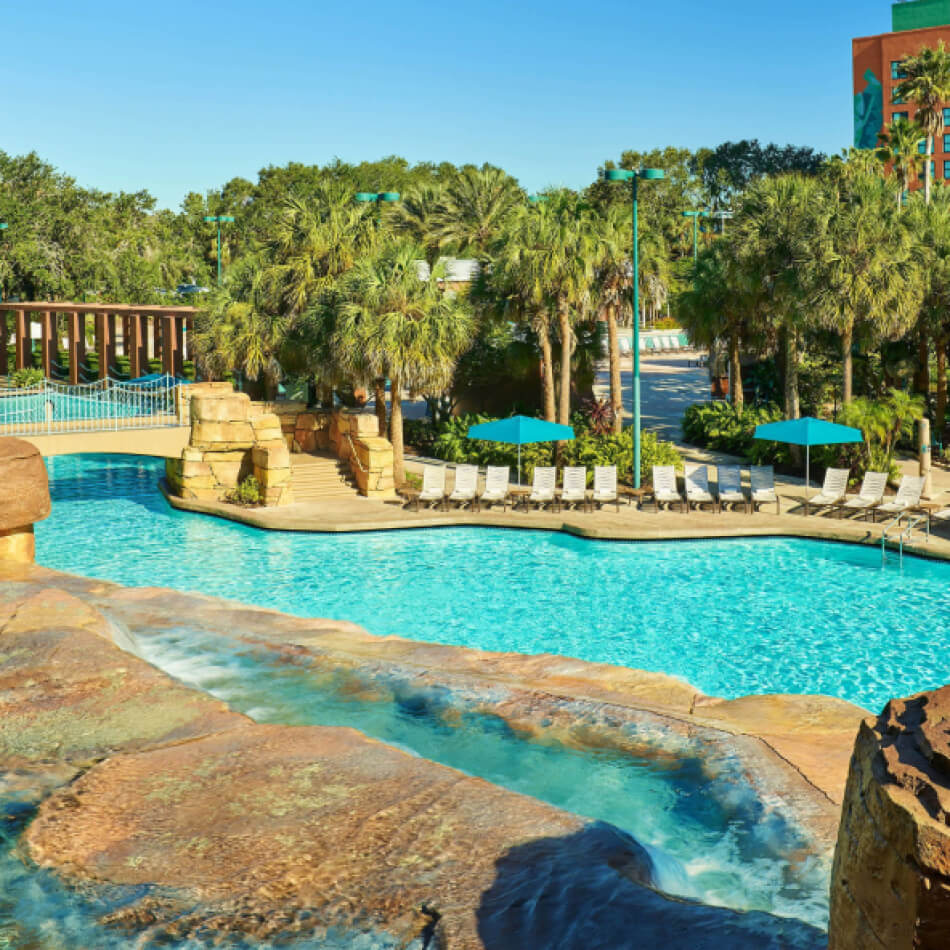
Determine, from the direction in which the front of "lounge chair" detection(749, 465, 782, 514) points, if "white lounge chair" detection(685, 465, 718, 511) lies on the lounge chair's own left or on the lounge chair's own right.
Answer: on the lounge chair's own right

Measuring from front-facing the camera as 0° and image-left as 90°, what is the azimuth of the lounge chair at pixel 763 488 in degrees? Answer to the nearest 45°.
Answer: approximately 0°

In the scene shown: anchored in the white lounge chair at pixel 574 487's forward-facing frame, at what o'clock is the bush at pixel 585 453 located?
The bush is roughly at 6 o'clock from the white lounge chair.
